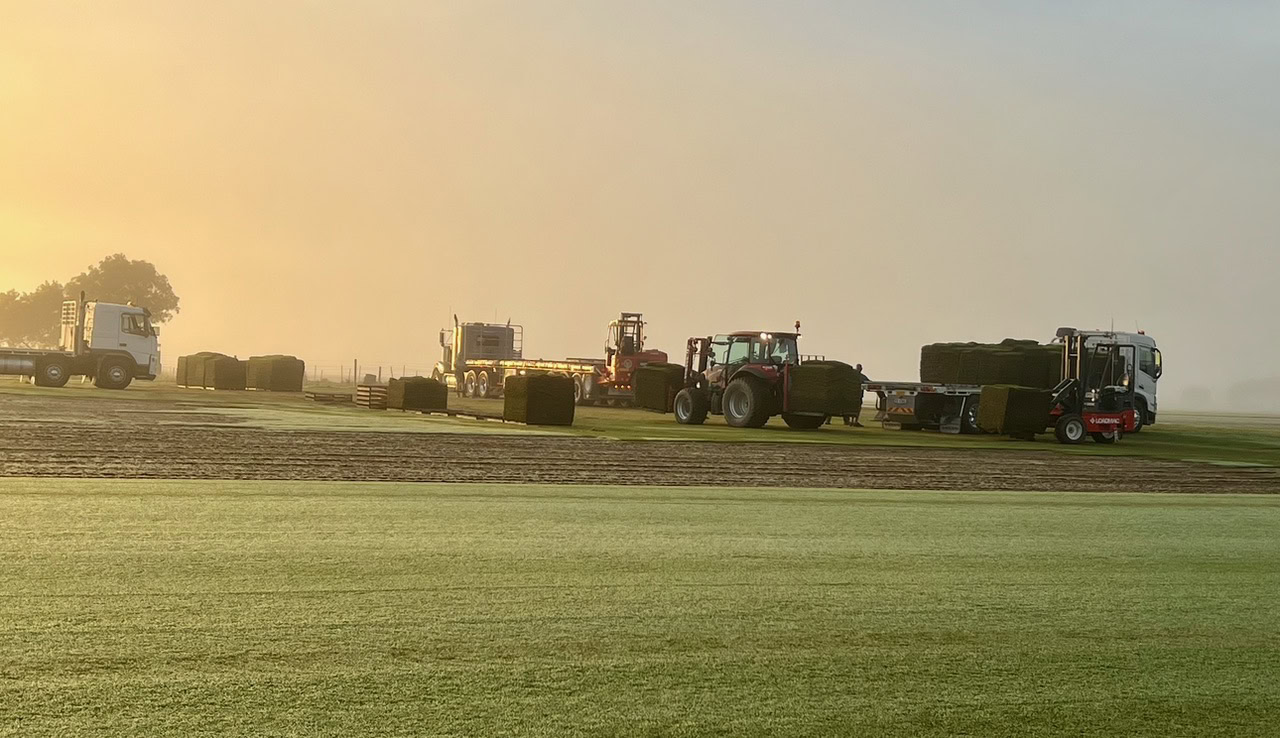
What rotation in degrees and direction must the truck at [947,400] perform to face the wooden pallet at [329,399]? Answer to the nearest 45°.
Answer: approximately 135° to its left

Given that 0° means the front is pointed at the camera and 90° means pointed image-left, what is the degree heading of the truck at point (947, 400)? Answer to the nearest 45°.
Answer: approximately 225°

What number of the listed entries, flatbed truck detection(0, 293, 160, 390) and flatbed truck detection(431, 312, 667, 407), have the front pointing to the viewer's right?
1

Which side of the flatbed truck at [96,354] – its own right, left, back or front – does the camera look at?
right

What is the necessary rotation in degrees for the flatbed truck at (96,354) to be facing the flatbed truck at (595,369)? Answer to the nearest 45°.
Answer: approximately 45° to its right

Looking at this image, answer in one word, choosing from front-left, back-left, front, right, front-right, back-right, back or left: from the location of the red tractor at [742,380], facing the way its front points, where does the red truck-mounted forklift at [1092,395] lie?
back-right

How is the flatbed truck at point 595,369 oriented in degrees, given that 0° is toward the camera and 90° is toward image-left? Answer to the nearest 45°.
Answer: approximately 135°

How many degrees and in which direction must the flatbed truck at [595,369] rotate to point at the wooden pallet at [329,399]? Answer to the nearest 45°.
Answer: approximately 45° to its left

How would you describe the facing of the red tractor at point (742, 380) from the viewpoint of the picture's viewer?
facing away from the viewer and to the left of the viewer

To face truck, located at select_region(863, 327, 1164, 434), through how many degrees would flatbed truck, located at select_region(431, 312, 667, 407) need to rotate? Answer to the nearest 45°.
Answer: approximately 180°

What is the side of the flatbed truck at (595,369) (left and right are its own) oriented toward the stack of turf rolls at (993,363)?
back
